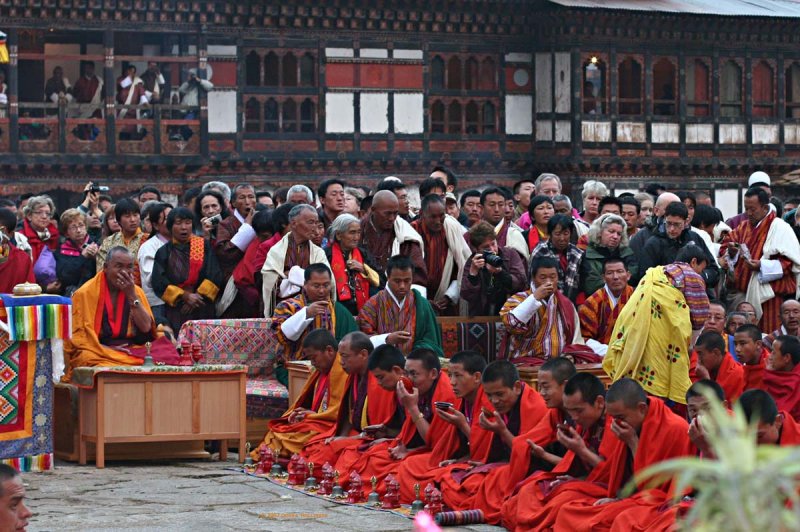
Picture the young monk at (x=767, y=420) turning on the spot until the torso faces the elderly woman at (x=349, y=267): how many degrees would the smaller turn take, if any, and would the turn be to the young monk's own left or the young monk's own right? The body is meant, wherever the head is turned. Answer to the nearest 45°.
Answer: approximately 90° to the young monk's own right

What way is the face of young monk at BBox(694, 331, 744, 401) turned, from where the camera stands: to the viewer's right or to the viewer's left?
to the viewer's left

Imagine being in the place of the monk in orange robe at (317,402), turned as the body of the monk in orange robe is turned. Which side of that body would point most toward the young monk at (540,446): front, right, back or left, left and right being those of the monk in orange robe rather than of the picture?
left

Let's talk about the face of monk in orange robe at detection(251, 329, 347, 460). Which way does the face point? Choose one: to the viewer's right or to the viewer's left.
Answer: to the viewer's left

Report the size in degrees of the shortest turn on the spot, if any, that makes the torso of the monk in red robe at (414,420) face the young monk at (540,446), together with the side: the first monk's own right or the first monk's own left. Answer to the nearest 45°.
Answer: approximately 90° to the first monk's own left
